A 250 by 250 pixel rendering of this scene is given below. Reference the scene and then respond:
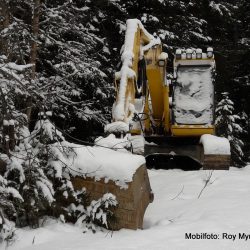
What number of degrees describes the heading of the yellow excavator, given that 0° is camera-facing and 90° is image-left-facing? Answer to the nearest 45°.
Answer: approximately 0°

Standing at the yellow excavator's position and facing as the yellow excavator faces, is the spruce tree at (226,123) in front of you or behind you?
behind
